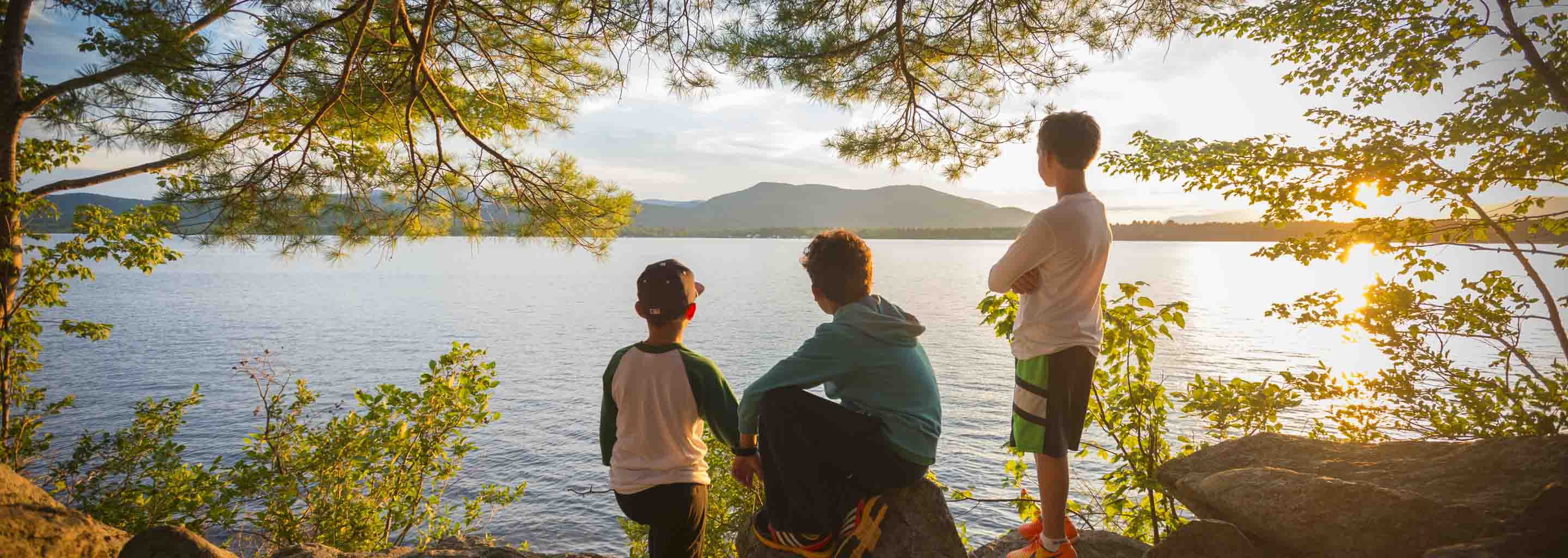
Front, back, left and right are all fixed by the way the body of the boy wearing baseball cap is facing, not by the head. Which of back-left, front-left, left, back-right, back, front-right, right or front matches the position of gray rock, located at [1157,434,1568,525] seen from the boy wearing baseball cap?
right

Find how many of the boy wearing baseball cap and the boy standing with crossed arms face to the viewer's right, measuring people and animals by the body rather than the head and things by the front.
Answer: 0

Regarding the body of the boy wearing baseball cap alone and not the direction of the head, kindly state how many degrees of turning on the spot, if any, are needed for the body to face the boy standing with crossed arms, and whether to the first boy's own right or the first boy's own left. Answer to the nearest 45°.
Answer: approximately 90° to the first boy's own right

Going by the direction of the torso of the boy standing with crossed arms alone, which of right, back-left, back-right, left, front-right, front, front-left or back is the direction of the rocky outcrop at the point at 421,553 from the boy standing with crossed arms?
front-left

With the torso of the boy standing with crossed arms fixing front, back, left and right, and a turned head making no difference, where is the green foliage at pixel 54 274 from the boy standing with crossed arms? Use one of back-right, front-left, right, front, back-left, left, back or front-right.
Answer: front-left

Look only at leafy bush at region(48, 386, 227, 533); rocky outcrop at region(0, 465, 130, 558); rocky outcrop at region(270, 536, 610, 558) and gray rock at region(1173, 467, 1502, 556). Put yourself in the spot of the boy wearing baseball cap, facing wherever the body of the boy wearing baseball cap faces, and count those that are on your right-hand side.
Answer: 1

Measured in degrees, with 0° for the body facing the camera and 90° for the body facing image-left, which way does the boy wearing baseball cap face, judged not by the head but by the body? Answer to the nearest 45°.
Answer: approximately 180°

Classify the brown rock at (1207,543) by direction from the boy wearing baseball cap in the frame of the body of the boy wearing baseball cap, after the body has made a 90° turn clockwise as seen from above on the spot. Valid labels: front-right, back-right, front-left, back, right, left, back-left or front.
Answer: front

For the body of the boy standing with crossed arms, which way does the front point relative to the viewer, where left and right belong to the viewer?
facing away from the viewer and to the left of the viewer

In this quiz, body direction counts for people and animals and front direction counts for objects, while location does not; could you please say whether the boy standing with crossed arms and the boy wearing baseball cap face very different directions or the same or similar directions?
same or similar directions

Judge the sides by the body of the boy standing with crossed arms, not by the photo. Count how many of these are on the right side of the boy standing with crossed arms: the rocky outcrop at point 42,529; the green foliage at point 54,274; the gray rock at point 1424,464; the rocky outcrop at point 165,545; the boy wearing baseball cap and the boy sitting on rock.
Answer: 1

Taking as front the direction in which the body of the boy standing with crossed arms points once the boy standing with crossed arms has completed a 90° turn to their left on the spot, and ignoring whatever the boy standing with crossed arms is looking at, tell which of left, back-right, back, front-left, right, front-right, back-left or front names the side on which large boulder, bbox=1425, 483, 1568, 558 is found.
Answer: back-left

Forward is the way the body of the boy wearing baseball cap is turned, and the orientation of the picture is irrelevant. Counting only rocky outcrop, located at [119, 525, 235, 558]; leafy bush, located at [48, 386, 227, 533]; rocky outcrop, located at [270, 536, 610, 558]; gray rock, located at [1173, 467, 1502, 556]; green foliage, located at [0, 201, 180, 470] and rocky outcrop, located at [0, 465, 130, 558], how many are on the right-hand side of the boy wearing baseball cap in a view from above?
1

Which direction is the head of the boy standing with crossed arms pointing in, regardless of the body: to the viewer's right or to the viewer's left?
to the viewer's left

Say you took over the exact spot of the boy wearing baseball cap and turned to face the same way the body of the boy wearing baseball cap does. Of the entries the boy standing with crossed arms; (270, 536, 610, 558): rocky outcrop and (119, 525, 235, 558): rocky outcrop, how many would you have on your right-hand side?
1

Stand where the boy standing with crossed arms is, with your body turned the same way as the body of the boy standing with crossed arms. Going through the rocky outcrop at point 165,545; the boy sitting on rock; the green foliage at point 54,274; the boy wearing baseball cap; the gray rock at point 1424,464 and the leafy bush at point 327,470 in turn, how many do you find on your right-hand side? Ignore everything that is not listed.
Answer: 1

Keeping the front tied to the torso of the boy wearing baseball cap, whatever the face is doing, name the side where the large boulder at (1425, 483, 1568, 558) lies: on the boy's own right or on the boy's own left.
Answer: on the boy's own right
